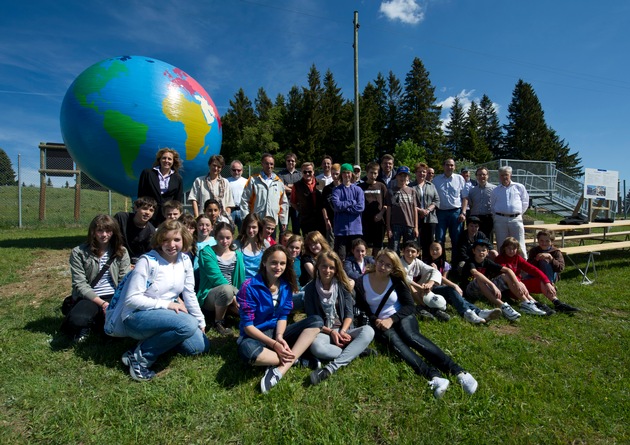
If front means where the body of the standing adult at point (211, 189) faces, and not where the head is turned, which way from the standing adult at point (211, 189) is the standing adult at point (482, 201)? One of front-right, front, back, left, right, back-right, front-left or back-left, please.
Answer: left

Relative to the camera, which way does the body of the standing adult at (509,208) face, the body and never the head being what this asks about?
toward the camera

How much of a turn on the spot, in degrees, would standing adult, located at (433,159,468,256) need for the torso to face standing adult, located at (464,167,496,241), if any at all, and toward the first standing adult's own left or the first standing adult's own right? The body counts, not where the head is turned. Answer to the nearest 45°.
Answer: approximately 135° to the first standing adult's own left

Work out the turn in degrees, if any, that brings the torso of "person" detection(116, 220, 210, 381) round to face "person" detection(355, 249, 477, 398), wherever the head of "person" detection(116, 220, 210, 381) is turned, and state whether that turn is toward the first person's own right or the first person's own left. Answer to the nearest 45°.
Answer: approximately 45° to the first person's own left

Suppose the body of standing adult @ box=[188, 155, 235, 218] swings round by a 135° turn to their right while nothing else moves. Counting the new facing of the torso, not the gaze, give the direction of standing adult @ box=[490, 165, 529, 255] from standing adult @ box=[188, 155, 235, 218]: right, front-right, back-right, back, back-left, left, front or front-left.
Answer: back-right

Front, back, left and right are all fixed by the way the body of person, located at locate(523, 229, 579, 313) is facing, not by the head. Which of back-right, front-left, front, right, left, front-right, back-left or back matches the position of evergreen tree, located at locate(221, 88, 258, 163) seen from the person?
back-right

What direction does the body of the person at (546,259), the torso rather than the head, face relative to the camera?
toward the camera

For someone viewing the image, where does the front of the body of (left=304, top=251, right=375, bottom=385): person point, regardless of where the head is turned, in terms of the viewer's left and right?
facing the viewer

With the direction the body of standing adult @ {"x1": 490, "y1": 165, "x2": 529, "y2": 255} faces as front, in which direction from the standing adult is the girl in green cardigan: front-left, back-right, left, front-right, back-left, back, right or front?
front-right

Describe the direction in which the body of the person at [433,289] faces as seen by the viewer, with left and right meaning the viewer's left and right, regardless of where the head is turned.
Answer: facing the viewer and to the right of the viewer

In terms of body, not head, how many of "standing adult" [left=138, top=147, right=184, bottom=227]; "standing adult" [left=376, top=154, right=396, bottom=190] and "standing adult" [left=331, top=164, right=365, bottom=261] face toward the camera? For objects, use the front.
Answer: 3

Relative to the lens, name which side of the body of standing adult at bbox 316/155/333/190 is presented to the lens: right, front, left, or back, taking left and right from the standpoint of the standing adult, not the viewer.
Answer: front

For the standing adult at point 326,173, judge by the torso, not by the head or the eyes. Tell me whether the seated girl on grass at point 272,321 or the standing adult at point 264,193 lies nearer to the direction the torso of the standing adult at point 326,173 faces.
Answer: the seated girl on grass

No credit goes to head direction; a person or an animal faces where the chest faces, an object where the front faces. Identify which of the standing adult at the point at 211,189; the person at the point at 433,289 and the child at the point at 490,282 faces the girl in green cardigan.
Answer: the standing adult
